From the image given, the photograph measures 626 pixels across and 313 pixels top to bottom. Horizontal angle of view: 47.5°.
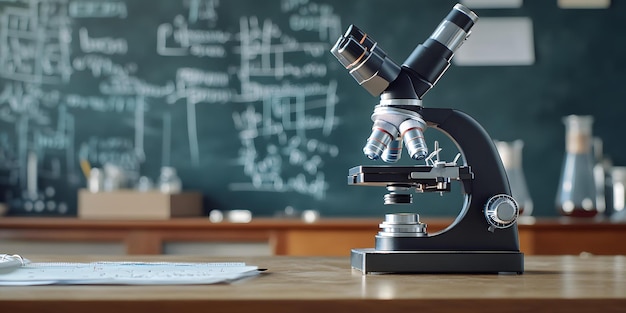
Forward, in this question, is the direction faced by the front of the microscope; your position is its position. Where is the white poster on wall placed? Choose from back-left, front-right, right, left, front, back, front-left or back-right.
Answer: right

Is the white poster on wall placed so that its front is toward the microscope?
yes

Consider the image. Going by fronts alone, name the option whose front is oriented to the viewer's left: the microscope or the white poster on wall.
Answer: the microscope

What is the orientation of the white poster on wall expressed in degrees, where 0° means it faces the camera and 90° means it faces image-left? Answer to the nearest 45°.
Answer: approximately 0°

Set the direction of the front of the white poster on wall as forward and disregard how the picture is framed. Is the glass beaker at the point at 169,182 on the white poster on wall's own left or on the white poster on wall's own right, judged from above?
on the white poster on wall's own right

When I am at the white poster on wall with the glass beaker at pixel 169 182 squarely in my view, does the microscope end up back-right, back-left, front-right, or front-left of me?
front-left

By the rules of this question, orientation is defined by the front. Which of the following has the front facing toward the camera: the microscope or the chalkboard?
the chalkboard

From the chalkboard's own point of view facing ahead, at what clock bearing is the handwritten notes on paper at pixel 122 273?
The handwritten notes on paper is roughly at 12 o'clock from the chalkboard.

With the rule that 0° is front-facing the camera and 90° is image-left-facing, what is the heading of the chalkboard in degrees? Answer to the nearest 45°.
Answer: approximately 0°

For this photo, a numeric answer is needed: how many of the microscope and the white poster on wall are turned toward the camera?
1

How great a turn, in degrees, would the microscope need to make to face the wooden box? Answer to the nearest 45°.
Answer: approximately 45° to its right

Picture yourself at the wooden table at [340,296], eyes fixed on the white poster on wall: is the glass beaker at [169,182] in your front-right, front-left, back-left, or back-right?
front-left

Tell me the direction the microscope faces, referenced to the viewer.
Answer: facing to the left of the viewer

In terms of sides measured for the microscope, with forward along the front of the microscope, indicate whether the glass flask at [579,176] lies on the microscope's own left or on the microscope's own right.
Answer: on the microscope's own right

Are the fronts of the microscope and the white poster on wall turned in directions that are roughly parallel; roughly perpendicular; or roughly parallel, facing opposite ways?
roughly perpendicular

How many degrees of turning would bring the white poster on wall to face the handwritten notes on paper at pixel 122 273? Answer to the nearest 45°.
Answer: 0° — it already faces it

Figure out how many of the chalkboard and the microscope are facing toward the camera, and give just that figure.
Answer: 1
